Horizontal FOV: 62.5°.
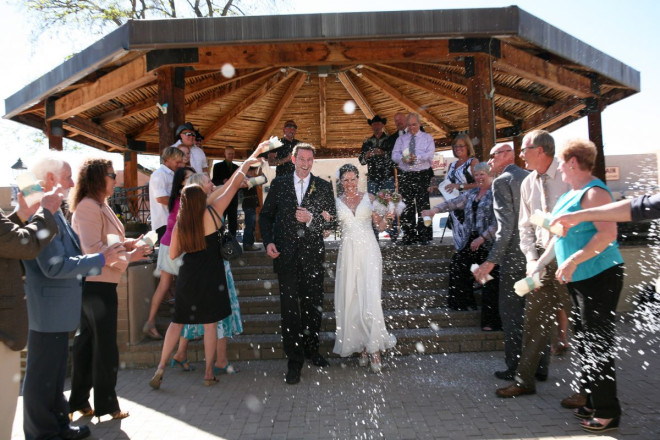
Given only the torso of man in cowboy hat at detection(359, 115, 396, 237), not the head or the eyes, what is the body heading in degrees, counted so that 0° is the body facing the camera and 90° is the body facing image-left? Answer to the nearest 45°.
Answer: approximately 0°

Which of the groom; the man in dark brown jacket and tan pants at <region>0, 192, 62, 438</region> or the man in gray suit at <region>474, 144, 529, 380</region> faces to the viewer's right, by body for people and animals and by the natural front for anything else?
the man in dark brown jacket and tan pants

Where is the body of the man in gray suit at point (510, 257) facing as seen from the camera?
to the viewer's left

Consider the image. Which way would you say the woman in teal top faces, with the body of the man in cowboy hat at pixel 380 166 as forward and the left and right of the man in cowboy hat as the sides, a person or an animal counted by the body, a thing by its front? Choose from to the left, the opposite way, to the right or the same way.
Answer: to the right

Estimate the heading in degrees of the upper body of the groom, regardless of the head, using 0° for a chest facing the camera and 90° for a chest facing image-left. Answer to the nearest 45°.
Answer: approximately 0°

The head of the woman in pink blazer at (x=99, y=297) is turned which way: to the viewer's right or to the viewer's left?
to the viewer's right

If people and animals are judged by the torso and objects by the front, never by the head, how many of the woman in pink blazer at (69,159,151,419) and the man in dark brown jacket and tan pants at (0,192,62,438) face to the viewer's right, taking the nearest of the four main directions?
2

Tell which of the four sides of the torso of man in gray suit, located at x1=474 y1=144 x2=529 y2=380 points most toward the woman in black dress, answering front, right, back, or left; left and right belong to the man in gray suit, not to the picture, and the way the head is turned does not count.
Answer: front

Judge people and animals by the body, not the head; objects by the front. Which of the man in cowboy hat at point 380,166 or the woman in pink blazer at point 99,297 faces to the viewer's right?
the woman in pink blazer

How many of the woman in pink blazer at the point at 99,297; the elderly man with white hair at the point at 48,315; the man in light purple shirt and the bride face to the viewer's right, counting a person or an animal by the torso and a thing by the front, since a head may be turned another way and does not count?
2

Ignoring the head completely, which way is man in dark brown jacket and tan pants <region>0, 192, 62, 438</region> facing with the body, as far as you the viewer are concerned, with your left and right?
facing to the right of the viewer

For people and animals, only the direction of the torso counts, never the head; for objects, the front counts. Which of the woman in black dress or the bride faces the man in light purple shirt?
the woman in black dress

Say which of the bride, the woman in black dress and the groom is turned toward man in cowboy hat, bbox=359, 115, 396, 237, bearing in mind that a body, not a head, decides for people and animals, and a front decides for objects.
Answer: the woman in black dress
